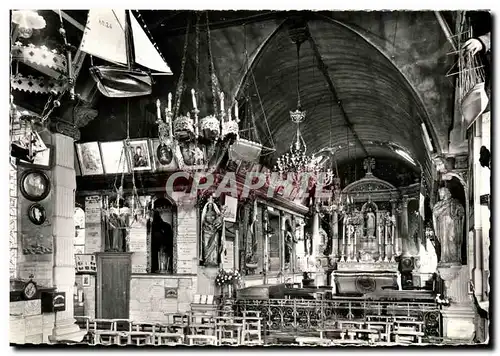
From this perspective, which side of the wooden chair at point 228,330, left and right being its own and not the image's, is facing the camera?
back

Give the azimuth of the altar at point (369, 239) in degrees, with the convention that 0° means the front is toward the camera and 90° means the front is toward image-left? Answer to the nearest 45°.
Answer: approximately 0°
